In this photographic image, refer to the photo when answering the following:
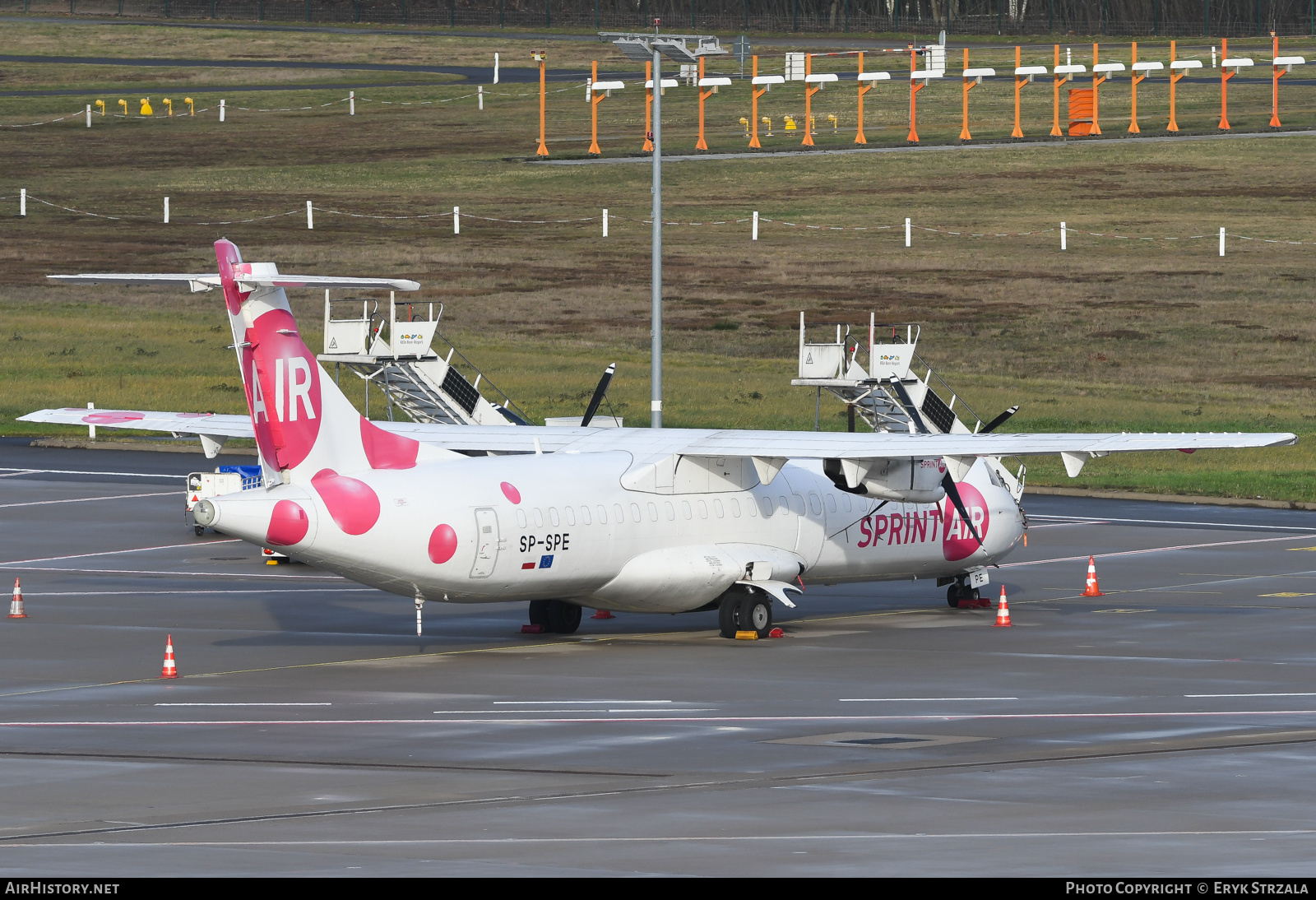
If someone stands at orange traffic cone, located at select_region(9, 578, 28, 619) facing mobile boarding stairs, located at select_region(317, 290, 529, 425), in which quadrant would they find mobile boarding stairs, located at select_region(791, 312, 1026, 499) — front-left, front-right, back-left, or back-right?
front-right

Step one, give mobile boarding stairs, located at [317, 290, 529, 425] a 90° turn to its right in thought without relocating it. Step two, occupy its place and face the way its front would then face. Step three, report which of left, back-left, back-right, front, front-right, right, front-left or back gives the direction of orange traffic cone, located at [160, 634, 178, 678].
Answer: back-left

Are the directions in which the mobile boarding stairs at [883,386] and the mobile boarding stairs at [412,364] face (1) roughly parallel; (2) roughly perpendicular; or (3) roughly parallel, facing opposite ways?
roughly parallel

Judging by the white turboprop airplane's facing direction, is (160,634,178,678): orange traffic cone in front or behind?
behind

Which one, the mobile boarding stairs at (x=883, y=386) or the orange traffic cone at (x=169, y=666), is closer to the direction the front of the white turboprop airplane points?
the mobile boarding stairs

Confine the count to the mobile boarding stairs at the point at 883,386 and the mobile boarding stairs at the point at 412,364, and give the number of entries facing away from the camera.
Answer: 0

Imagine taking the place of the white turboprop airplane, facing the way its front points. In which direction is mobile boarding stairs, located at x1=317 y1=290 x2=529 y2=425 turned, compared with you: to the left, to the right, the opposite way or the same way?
the opposite way

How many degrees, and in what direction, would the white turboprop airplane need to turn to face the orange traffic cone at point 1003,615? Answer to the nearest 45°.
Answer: approximately 45° to its right

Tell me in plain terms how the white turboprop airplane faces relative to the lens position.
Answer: facing away from the viewer and to the right of the viewer

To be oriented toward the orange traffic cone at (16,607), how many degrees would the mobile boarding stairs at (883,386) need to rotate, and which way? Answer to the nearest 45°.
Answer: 0° — it already faces it

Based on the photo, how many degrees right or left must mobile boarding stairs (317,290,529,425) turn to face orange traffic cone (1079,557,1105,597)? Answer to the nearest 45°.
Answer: approximately 90° to its left

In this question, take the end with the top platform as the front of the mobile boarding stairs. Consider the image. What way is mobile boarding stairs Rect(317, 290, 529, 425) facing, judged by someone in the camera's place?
facing the viewer and to the left of the viewer

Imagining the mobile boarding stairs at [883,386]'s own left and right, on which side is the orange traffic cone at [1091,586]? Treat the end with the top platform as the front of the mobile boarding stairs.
on its left

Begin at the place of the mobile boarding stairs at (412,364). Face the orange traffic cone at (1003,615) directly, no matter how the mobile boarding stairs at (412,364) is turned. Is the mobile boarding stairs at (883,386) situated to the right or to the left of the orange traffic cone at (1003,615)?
left

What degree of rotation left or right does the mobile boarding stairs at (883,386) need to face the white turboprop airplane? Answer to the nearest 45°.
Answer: approximately 45° to its left

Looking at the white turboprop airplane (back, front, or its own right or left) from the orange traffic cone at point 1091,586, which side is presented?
front

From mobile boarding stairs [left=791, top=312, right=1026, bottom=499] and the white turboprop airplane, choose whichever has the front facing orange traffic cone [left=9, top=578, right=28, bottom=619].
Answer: the mobile boarding stairs
